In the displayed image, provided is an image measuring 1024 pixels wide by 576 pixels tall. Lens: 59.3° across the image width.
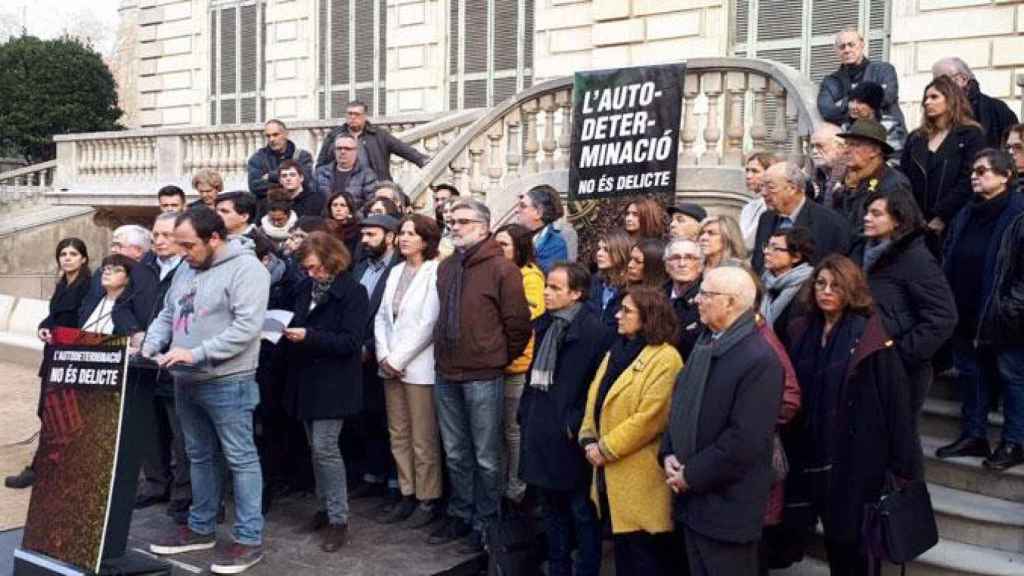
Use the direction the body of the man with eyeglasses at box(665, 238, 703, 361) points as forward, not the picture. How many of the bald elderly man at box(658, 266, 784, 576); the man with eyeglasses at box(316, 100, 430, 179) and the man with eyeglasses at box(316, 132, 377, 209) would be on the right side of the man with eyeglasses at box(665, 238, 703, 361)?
2

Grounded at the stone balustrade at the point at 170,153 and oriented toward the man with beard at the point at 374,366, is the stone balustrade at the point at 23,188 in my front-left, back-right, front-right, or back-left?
back-right

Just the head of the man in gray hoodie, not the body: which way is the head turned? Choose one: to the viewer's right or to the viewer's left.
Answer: to the viewer's left

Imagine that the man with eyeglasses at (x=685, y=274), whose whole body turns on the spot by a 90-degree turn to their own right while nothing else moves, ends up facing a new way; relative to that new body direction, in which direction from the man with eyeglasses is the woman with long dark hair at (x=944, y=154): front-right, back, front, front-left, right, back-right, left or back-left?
right

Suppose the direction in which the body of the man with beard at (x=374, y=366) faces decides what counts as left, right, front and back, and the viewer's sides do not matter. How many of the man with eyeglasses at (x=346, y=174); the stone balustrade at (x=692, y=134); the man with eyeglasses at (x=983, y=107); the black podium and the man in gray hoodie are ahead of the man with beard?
2

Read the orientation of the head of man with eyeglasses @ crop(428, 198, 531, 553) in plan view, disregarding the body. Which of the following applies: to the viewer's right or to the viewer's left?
to the viewer's left

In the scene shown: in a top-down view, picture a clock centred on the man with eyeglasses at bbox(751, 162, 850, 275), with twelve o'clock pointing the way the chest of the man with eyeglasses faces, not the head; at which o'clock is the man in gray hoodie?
The man in gray hoodie is roughly at 1 o'clock from the man with eyeglasses.

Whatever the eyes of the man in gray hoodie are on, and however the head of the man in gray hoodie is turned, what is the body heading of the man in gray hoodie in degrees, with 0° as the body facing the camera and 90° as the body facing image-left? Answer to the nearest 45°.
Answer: approximately 45°
